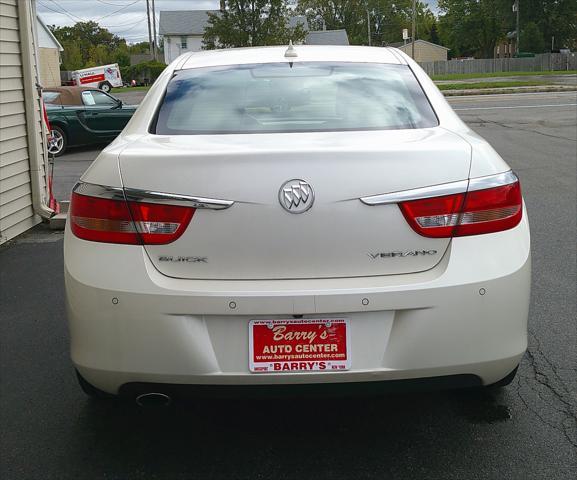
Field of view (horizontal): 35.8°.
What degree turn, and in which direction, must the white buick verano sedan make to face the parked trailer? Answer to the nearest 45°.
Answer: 0° — it already faces it

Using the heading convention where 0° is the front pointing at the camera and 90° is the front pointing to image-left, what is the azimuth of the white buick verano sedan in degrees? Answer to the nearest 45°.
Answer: approximately 180°

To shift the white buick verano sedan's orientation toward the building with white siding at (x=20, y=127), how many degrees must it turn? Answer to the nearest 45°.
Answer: approximately 45° to its left

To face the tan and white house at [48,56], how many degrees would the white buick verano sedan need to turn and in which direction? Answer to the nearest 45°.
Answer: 0° — it already faces it

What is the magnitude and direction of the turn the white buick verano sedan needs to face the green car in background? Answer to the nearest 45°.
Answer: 0° — it already faces it
